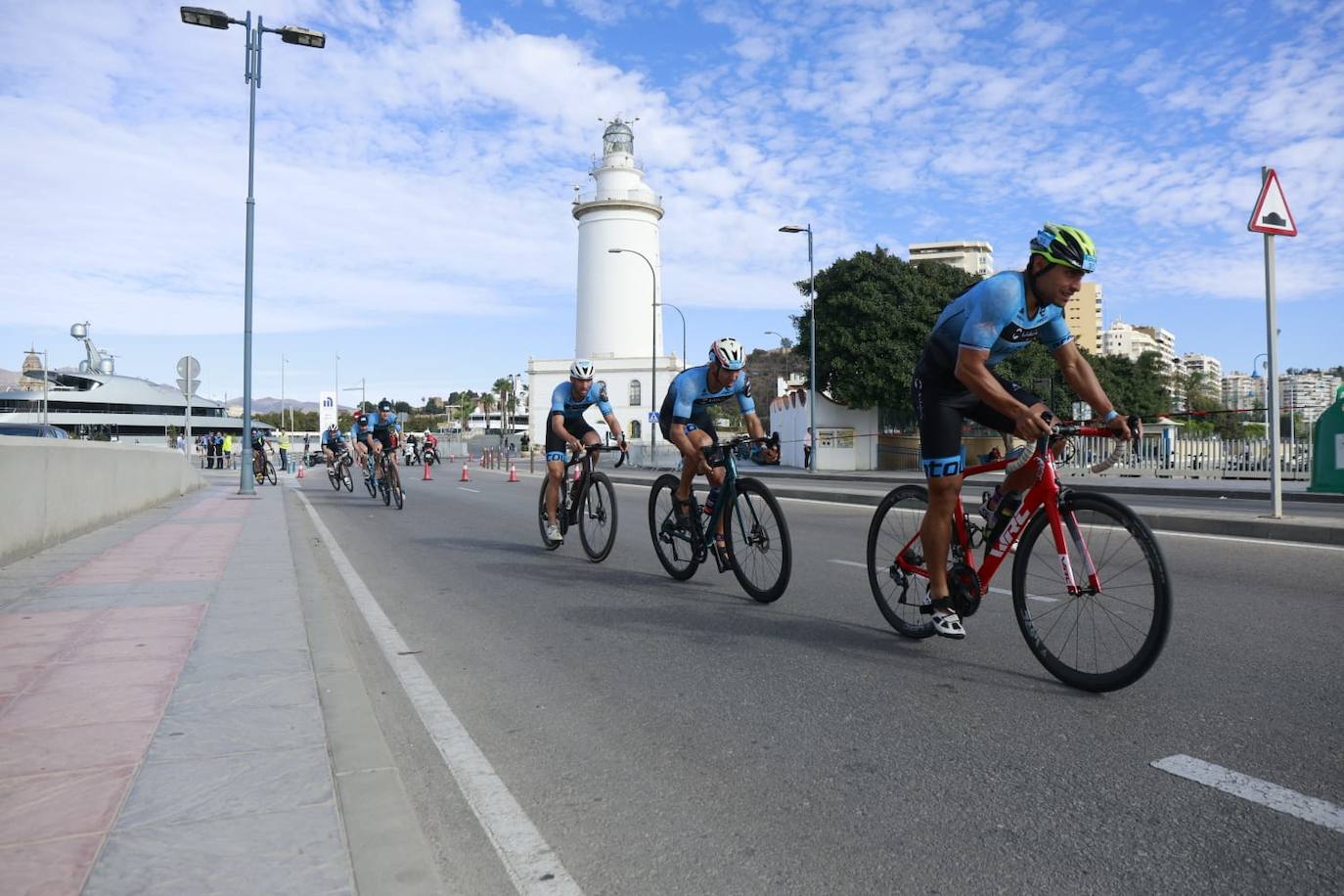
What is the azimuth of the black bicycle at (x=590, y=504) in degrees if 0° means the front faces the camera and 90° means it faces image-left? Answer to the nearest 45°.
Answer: approximately 315°

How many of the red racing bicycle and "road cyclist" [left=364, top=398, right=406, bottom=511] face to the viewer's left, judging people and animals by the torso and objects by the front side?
0

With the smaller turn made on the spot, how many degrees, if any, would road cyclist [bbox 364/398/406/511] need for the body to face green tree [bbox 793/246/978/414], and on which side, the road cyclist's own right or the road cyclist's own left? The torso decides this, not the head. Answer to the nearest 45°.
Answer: approximately 90° to the road cyclist's own left

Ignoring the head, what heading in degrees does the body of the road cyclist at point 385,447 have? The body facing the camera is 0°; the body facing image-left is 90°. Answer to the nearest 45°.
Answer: approximately 315°

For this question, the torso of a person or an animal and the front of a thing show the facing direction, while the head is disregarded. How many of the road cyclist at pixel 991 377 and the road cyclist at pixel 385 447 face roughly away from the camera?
0

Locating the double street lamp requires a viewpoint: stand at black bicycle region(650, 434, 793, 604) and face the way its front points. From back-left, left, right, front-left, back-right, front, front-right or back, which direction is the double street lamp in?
back

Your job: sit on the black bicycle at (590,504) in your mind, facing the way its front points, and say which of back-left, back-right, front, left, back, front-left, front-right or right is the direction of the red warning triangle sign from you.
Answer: front-left

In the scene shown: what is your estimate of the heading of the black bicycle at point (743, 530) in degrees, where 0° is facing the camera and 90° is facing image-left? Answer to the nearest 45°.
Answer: approximately 315°

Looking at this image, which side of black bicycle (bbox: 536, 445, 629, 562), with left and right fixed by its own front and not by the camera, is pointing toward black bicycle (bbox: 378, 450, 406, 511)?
back

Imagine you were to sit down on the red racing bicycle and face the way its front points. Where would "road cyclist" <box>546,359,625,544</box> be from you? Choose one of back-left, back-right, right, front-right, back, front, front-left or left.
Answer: back

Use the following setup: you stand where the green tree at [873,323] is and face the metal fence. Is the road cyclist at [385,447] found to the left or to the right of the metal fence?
right
